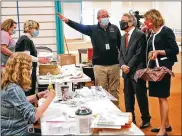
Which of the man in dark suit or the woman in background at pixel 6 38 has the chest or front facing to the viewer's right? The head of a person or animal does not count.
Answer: the woman in background

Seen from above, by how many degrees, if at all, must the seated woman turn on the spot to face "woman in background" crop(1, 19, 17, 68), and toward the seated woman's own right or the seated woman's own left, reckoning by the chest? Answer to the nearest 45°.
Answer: approximately 45° to the seated woman's own left

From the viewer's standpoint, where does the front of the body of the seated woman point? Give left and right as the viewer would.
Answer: facing away from the viewer and to the right of the viewer

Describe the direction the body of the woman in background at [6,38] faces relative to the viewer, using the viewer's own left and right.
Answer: facing to the right of the viewer

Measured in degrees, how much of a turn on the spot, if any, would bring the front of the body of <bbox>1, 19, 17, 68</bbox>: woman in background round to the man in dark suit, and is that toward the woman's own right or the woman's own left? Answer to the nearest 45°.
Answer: approximately 45° to the woman's own right

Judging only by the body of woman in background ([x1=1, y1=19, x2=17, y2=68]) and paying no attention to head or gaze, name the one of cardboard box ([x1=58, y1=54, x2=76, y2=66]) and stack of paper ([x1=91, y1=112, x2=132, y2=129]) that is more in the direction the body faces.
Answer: the cardboard box

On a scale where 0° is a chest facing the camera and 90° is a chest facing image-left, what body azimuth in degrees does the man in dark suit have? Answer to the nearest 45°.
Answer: approximately 45°

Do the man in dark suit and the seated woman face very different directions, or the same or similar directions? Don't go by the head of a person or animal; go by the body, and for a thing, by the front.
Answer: very different directions

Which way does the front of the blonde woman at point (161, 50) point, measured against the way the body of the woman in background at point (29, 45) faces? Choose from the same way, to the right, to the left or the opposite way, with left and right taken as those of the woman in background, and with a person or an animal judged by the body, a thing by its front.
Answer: the opposite way

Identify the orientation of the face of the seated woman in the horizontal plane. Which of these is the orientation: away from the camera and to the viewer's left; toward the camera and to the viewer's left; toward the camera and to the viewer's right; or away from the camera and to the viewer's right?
away from the camera and to the viewer's right

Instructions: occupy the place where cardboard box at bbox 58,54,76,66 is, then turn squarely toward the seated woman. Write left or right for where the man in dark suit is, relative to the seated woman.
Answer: left
